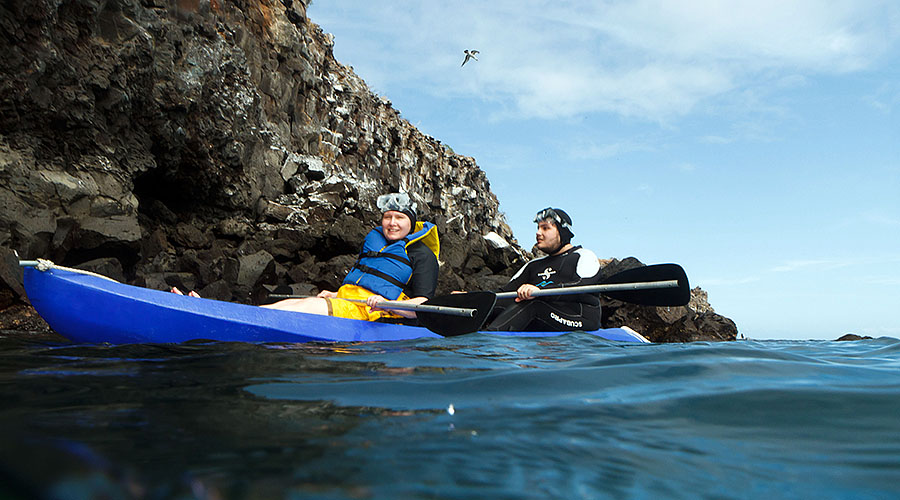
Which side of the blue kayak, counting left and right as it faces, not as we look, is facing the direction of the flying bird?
right

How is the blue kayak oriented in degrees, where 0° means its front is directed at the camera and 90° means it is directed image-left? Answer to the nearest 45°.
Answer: approximately 90°
